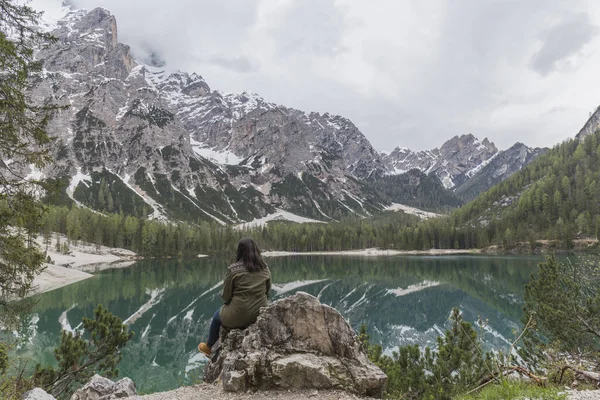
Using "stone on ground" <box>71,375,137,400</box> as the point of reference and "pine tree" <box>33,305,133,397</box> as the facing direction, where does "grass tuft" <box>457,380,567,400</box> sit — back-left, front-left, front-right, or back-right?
back-right

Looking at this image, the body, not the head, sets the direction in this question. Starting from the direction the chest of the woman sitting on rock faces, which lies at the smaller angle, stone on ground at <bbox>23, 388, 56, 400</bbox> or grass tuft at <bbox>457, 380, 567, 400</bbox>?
the stone on ground

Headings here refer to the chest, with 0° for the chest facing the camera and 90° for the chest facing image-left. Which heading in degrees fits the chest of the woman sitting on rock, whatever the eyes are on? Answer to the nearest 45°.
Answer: approximately 135°

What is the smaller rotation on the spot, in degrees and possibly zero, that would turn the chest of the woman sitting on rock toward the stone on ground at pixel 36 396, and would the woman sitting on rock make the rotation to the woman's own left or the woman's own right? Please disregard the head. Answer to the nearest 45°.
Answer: approximately 45° to the woman's own left

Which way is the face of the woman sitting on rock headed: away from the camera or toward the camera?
away from the camera

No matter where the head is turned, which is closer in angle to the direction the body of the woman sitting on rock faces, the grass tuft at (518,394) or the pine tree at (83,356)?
the pine tree
